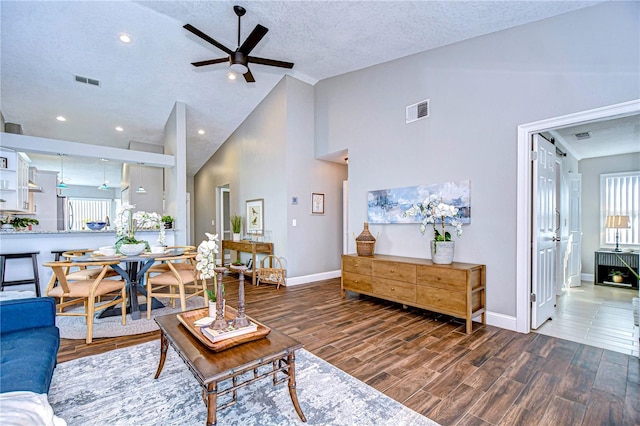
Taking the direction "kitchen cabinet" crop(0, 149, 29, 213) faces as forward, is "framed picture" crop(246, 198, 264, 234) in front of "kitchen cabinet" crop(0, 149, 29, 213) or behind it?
in front

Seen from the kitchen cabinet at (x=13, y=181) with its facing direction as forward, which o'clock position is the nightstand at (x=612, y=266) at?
The nightstand is roughly at 12 o'clock from the kitchen cabinet.

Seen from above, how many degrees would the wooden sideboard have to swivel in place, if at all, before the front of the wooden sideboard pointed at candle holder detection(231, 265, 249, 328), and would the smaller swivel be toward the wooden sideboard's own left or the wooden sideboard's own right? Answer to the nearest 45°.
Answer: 0° — it already faces it

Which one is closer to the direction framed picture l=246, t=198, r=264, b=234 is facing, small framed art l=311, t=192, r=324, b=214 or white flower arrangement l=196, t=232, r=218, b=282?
the white flower arrangement

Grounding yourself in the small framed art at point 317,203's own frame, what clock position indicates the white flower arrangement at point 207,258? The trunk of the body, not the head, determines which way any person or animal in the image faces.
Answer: The white flower arrangement is roughly at 2 o'clock from the small framed art.

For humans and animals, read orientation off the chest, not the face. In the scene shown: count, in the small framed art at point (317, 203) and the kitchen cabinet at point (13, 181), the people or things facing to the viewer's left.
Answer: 0

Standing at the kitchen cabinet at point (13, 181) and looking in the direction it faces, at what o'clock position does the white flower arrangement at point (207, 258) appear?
The white flower arrangement is roughly at 1 o'clock from the kitchen cabinet.

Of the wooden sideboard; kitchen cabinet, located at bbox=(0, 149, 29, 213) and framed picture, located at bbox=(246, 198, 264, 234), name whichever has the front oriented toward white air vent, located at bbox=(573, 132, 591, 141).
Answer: the kitchen cabinet

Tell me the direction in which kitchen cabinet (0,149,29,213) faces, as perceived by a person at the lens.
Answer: facing the viewer and to the right of the viewer

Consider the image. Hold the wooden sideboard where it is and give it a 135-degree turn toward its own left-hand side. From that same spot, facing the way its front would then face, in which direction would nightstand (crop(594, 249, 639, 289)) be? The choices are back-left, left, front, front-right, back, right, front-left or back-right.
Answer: front-left

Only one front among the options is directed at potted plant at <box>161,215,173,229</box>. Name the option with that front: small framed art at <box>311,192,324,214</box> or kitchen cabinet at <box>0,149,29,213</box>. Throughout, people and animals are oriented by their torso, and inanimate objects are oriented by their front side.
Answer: the kitchen cabinet

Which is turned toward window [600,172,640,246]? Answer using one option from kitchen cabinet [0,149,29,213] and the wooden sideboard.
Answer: the kitchen cabinet

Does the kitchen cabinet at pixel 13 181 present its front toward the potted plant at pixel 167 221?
yes

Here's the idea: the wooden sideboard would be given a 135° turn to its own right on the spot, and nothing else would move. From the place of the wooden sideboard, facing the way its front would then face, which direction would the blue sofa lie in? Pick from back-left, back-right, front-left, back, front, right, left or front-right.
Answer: back-left

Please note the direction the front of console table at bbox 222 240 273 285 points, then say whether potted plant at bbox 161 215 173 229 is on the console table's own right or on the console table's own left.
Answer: on the console table's own right
